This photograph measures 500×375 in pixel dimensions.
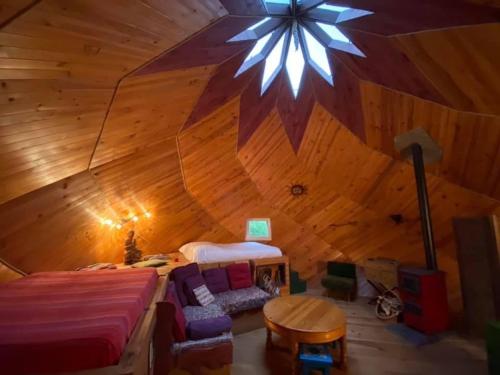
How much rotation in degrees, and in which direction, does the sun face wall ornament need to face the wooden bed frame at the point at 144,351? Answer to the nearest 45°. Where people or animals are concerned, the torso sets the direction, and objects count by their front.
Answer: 0° — it already faces it

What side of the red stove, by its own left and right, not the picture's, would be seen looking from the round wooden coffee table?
front

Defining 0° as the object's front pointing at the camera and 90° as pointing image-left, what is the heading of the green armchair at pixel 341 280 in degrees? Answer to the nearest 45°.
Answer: approximately 45°

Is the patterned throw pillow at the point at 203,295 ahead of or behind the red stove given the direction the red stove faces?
ahead

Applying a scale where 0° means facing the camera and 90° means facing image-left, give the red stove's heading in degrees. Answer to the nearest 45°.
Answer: approximately 45°

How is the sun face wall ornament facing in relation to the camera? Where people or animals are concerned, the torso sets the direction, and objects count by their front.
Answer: toward the camera

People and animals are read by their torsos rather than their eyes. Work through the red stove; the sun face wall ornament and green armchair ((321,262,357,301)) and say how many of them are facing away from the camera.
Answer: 0
